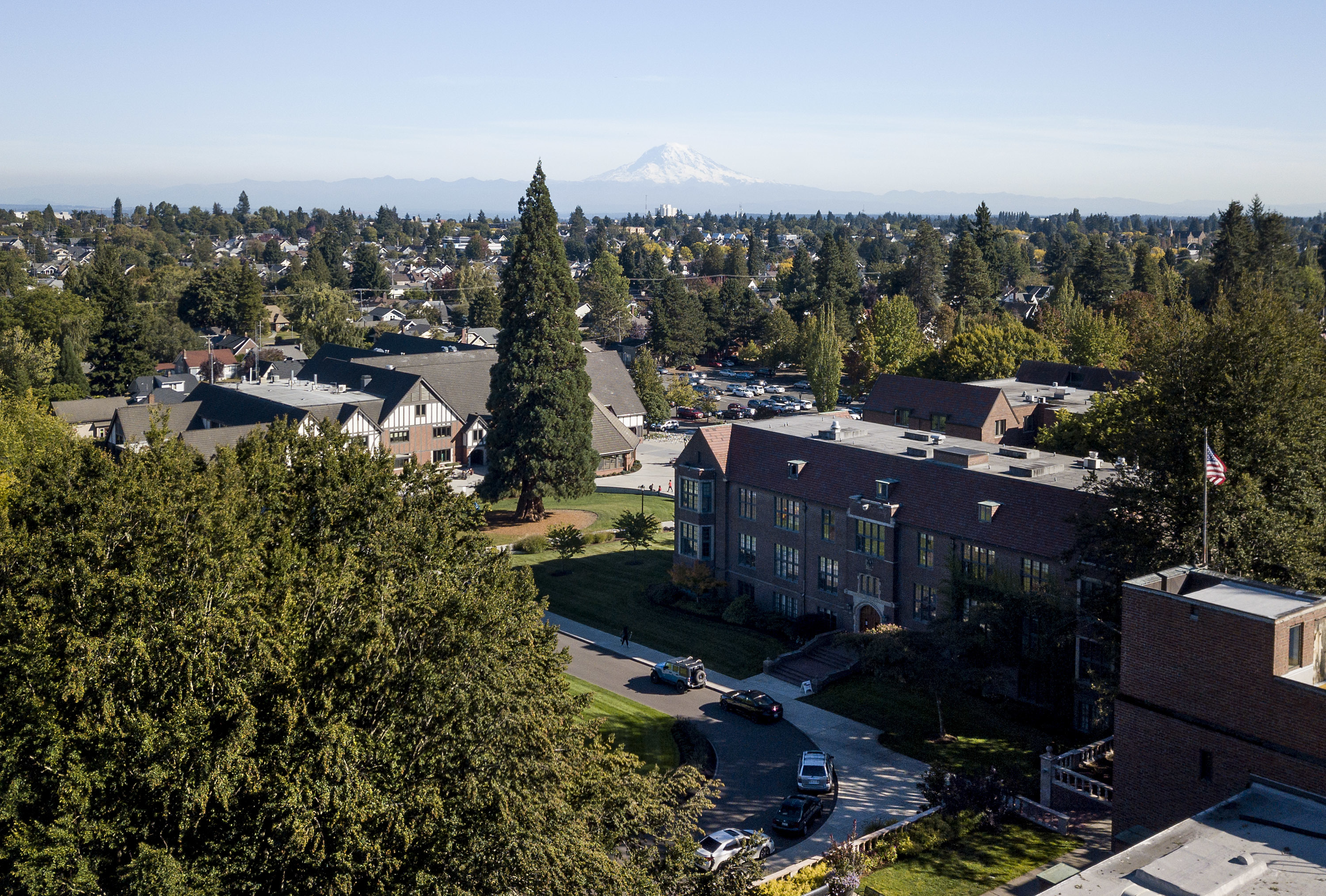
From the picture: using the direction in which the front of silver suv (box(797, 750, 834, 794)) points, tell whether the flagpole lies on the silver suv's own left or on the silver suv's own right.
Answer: on the silver suv's own right

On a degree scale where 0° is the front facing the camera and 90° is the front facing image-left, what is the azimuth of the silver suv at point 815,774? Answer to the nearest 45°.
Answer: approximately 180°

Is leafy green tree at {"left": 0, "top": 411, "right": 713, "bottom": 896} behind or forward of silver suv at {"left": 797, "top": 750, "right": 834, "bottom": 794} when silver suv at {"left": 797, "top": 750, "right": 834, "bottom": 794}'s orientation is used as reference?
behind

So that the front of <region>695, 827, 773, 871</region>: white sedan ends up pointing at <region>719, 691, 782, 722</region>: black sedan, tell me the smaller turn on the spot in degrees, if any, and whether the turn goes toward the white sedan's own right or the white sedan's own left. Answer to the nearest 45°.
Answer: approximately 45° to the white sedan's own left

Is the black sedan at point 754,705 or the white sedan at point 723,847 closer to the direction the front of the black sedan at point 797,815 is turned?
the black sedan

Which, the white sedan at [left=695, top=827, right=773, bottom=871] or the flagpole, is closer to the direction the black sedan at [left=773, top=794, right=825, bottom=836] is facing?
the flagpole

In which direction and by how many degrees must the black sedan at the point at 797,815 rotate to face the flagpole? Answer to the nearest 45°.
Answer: approximately 45° to its right

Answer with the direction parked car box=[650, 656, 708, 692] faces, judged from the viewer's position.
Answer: facing away from the viewer and to the left of the viewer

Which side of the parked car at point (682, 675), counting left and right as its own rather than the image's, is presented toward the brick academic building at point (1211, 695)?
back

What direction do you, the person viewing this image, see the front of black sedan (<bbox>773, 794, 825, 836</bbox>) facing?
facing away from the viewer and to the right of the viewer

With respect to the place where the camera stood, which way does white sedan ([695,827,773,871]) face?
facing away from the viewer and to the right of the viewer

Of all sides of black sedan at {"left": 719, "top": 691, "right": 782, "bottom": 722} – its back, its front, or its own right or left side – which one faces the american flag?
back

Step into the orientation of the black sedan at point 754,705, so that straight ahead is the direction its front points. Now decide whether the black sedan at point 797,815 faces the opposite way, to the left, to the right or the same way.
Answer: to the right

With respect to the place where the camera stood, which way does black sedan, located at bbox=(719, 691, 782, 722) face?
facing away from the viewer and to the left of the viewer
